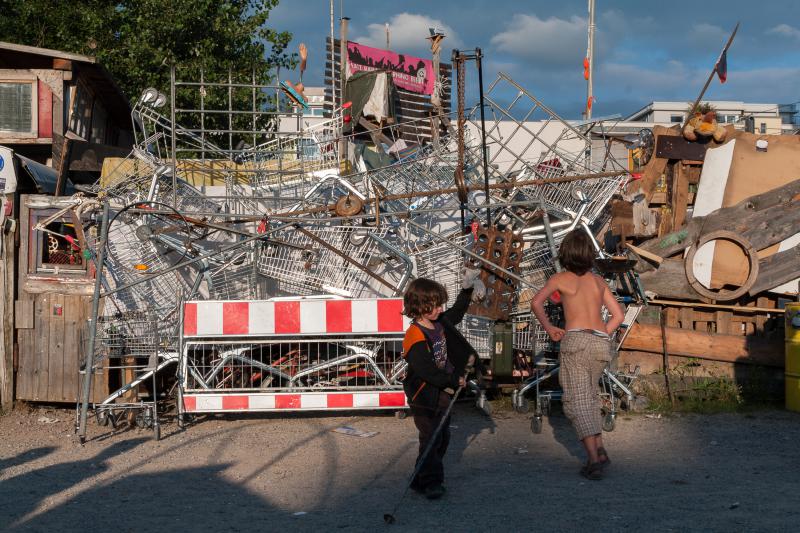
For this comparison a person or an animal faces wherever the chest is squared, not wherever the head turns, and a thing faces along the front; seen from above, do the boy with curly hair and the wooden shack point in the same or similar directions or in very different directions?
same or similar directions

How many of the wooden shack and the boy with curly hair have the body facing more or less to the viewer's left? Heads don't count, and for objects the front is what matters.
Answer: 0

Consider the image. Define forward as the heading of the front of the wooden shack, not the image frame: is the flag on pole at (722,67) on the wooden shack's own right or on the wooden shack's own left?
on the wooden shack's own left

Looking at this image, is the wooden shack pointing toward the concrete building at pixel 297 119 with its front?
no

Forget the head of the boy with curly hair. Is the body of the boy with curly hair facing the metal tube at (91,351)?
no

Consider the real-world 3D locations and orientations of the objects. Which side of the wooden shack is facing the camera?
front

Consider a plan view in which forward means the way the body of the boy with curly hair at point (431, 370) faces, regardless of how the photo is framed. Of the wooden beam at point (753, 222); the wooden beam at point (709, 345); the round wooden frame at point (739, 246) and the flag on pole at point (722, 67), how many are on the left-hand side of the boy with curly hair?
4

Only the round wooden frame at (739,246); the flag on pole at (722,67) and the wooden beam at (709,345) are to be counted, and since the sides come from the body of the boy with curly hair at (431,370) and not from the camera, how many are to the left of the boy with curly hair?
3

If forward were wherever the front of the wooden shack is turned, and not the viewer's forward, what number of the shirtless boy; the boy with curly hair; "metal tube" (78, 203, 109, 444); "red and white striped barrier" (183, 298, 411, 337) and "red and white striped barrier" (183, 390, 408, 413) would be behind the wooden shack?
0

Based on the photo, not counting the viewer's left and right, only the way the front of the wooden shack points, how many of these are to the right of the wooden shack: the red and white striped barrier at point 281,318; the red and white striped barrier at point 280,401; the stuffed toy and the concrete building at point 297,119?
0

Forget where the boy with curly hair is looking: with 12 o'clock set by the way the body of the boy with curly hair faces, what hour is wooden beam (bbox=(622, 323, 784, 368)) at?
The wooden beam is roughly at 9 o'clock from the boy with curly hair.

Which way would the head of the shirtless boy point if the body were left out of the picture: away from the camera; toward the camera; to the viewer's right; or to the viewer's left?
away from the camera

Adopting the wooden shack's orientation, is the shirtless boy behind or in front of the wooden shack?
in front

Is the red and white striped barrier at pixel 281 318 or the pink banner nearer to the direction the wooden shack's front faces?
the red and white striped barrier

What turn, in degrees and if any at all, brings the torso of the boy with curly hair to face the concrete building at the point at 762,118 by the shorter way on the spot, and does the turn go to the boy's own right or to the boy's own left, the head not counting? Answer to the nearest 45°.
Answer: approximately 90° to the boy's own left

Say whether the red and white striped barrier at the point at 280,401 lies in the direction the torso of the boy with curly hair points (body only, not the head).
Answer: no

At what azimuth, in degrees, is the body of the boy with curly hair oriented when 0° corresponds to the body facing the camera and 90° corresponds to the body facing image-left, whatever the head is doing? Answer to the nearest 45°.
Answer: approximately 315°

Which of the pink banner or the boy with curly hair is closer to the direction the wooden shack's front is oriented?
the boy with curly hair

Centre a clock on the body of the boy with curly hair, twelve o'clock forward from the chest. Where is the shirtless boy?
The shirtless boy is roughly at 10 o'clock from the boy with curly hair.
